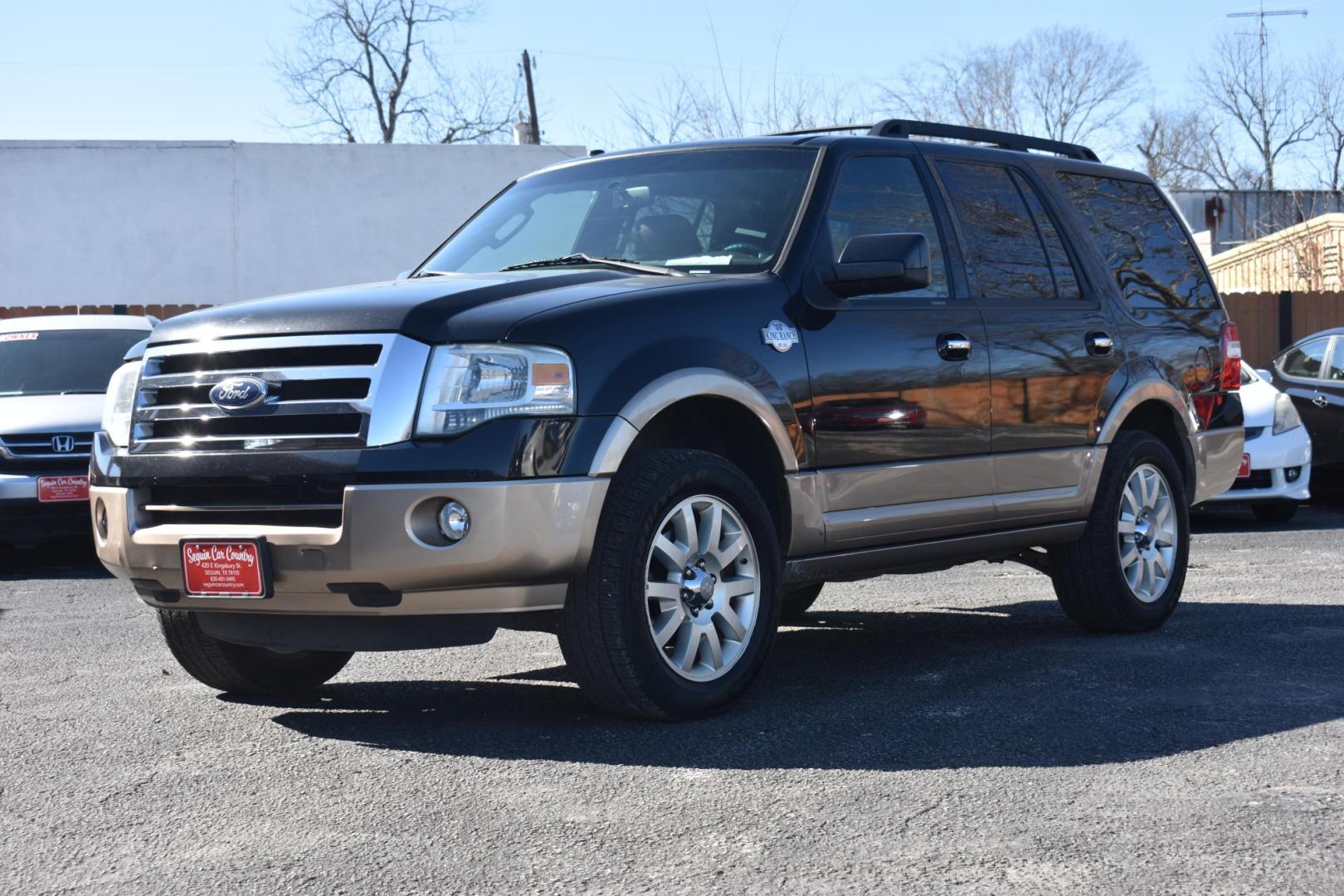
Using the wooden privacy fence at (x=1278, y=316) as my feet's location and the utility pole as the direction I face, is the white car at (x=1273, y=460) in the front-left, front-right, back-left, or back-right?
back-left

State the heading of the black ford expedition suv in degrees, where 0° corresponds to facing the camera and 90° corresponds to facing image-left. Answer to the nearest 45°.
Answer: approximately 45°

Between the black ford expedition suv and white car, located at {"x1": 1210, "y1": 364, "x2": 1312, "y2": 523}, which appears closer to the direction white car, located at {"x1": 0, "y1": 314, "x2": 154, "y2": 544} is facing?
the black ford expedition suv

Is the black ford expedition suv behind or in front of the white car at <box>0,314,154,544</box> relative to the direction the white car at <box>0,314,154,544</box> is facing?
in front

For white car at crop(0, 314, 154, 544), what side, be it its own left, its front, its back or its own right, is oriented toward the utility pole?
back

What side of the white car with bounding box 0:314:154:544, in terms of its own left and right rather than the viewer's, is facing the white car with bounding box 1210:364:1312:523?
left

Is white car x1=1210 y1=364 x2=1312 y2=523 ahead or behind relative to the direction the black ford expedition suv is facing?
behind

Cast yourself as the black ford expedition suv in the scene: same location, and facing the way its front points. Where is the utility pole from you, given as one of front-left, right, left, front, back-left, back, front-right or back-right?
back-right

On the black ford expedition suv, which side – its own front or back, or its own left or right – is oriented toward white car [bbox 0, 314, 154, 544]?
right

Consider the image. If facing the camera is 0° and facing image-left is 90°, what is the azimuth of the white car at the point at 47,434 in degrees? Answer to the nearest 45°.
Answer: approximately 0°
